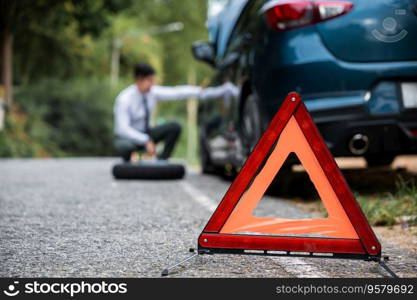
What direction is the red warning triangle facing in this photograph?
toward the camera

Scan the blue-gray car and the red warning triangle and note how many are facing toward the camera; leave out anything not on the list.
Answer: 1

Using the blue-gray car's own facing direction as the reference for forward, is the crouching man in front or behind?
in front

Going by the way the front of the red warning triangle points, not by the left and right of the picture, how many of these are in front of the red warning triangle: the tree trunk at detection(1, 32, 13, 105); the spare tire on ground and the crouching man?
0

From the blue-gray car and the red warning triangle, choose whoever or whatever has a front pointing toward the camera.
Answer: the red warning triangle

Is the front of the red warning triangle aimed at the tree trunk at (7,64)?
no

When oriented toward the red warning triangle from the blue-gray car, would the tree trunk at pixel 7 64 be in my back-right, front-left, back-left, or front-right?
back-right

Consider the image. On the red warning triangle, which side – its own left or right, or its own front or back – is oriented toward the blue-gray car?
back

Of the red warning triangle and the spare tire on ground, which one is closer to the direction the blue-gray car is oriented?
the spare tire on ground

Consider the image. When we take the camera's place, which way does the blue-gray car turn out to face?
facing away from the viewer and to the left of the viewer

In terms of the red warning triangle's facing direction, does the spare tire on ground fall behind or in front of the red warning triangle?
behind
